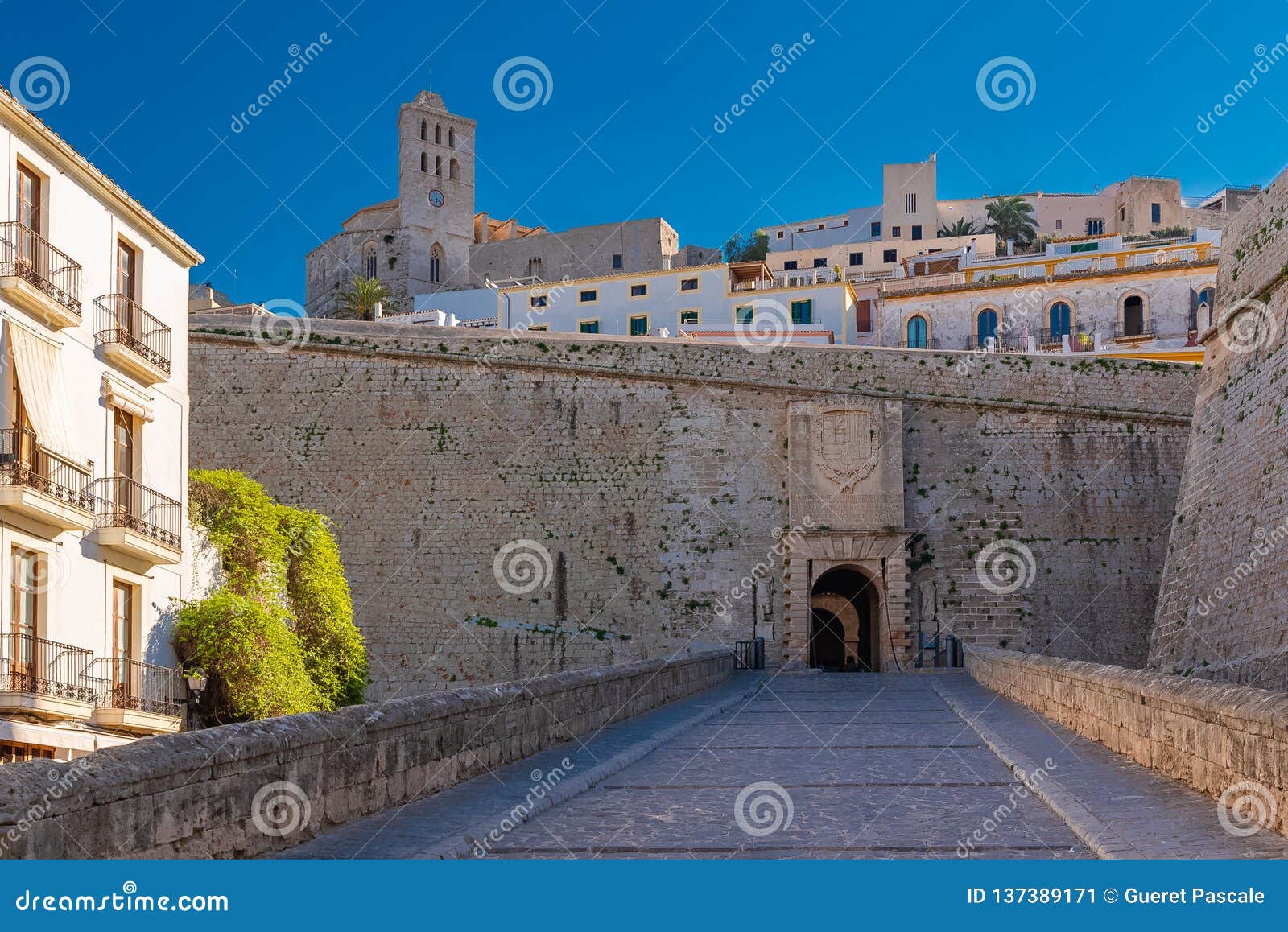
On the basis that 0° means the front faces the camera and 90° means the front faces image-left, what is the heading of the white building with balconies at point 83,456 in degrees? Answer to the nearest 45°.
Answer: approximately 315°

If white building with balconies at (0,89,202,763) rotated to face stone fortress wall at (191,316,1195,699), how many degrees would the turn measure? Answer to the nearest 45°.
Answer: approximately 90° to its left
